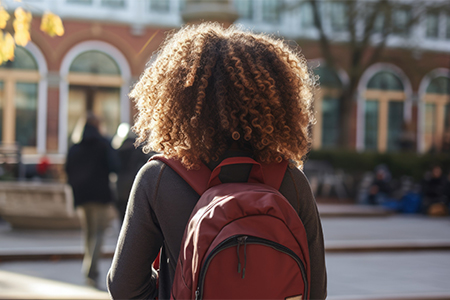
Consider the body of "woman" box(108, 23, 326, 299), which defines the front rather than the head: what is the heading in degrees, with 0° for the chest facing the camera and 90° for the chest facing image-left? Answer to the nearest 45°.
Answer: approximately 180°

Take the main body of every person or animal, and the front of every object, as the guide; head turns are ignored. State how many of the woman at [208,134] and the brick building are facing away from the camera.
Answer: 1

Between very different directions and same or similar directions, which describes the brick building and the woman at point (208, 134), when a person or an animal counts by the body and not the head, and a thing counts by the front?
very different directions

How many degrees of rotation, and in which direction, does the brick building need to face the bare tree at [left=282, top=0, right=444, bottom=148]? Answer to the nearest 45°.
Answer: approximately 90° to its left

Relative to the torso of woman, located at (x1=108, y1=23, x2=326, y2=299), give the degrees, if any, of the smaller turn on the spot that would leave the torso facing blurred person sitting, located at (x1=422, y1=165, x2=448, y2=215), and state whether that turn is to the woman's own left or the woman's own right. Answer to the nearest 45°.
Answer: approximately 45° to the woman's own right
